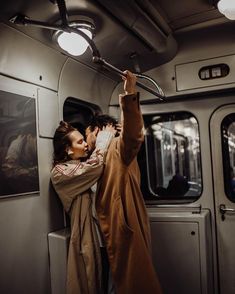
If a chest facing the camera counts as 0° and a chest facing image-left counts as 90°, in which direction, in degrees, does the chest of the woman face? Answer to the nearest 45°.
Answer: approximately 270°

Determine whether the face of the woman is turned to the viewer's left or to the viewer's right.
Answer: to the viewer's right

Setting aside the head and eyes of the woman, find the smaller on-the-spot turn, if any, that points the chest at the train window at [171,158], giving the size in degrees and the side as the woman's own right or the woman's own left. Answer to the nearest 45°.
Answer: approximately 45° to the woman's own left
